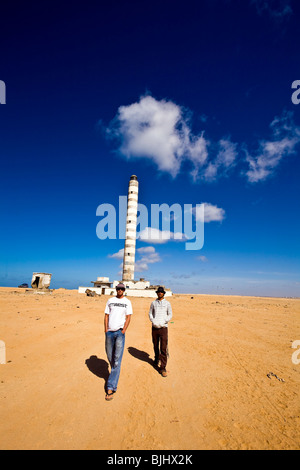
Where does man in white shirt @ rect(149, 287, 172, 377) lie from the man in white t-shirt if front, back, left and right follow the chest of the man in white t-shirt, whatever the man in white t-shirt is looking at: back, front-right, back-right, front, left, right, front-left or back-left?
back-left

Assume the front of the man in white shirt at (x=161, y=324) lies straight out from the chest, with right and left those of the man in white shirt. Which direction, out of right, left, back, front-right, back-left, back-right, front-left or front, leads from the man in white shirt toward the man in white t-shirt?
front-right

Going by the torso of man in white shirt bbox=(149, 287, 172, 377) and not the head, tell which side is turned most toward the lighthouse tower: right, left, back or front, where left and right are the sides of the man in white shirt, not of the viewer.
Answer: back

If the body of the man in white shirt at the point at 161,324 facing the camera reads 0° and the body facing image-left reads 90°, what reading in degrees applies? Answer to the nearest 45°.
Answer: approximately 0°

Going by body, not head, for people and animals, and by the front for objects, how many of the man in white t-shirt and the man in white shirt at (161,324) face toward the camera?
2

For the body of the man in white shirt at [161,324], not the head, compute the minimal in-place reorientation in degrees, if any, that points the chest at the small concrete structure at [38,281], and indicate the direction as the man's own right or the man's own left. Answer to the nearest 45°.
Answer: approximately 135° to the man's own right

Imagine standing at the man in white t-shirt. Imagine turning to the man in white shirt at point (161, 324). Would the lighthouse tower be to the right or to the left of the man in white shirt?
left
